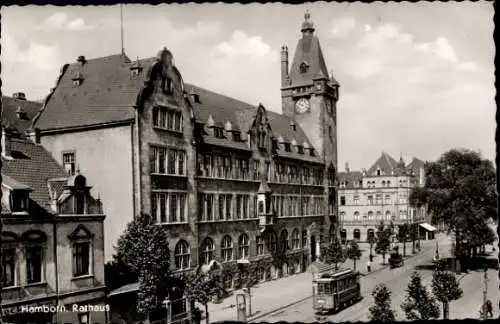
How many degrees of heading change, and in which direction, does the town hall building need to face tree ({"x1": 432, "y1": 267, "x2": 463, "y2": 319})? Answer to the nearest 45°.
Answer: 0° — it already faces it

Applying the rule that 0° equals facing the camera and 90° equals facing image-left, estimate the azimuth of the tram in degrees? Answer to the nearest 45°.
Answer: approximately 45°

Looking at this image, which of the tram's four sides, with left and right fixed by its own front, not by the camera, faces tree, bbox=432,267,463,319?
left

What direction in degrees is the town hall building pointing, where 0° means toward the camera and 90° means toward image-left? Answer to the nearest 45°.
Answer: approximately 315°

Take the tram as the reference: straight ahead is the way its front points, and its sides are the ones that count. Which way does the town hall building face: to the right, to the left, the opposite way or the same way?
to the left

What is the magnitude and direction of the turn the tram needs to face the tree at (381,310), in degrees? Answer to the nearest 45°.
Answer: approximately 45° to its left
